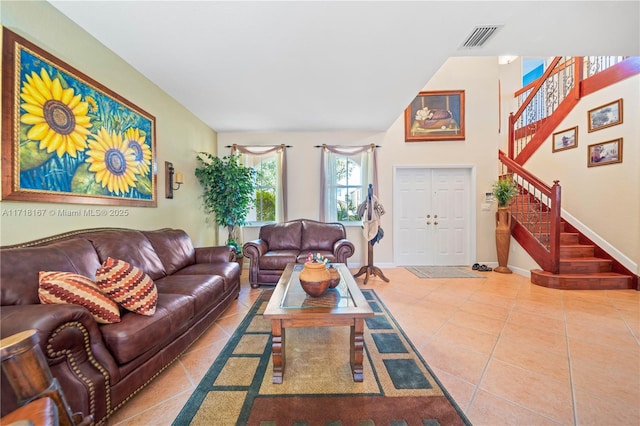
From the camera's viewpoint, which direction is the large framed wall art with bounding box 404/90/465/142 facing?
toward the camera

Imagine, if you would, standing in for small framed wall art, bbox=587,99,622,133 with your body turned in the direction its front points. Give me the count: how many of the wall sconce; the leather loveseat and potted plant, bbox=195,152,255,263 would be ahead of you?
3

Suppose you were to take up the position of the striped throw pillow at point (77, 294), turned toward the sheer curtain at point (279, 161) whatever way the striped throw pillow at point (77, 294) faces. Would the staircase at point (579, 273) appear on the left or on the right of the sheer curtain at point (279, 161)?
right

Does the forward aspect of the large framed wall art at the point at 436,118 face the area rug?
yes

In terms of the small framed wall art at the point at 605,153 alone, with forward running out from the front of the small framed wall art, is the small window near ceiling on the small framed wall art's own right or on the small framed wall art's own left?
on the small framed wall art's own right

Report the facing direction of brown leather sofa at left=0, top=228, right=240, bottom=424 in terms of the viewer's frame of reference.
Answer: facing the viewer and to the right of the viewer

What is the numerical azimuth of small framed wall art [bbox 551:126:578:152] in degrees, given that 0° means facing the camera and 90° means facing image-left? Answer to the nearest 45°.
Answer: approximately 45°

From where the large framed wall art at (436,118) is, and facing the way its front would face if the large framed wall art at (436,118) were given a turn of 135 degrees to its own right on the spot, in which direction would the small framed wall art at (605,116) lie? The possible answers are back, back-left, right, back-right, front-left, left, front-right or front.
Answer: back-right

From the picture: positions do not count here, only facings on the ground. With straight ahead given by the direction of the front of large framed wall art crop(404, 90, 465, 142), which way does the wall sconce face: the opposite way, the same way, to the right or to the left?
to the left

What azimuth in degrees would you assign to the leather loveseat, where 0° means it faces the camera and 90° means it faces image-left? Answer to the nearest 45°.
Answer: approximately 0°

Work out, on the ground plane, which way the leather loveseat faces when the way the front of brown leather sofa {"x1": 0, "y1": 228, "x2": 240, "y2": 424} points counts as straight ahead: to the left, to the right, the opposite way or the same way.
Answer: to the right

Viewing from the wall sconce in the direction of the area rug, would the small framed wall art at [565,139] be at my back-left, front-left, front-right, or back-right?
front-left

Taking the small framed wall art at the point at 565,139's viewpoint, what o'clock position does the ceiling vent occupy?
The ceiling vent is roughly at 11 o'clock from the small framed wall art.

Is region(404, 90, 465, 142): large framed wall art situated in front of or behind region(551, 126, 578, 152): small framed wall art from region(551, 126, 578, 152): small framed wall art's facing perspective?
in front

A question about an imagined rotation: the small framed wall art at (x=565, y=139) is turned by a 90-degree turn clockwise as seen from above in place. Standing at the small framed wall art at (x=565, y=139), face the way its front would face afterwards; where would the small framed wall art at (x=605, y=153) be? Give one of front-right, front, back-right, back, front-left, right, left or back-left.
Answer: back

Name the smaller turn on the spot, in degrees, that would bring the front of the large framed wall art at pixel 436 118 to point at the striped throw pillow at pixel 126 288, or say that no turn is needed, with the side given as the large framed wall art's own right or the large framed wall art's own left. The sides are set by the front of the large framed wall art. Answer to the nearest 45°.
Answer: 0° — it already faces it

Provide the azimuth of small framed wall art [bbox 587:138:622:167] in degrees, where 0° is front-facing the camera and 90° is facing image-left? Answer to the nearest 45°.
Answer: approximately 45°

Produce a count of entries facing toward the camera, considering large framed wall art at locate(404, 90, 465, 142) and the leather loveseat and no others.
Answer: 2
